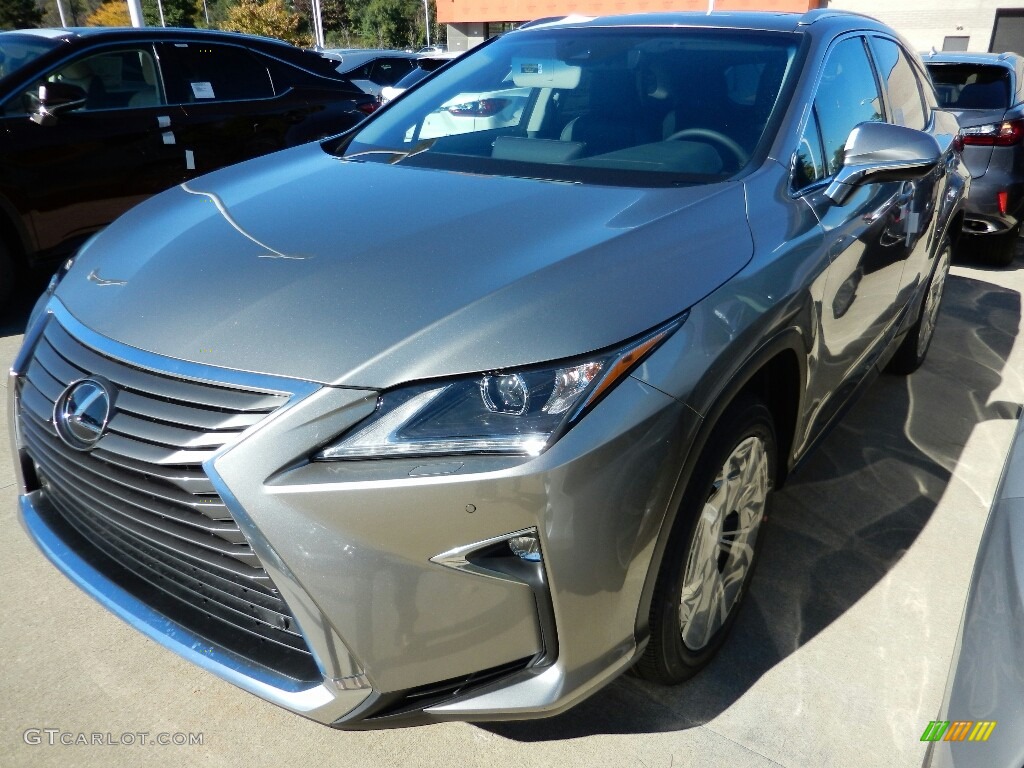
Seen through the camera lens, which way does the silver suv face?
facing the viewer and to the left of the viewer

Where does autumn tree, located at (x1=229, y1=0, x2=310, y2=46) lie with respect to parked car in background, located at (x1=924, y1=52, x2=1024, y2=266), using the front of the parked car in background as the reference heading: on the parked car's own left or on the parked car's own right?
on the parked car's own left

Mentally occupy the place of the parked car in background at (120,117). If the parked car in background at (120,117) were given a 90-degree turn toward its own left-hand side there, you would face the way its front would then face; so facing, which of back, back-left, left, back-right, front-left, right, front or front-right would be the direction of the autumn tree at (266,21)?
back-left

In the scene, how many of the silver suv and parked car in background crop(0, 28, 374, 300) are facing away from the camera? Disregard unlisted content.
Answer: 0

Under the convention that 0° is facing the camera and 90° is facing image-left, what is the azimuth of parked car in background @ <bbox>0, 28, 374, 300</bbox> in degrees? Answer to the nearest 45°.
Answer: approximately 45°

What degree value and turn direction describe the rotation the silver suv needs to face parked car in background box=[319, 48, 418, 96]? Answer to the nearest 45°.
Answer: approximately 135° to its right

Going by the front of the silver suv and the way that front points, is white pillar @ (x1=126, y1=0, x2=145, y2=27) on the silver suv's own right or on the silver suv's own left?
on the silver suv's own right

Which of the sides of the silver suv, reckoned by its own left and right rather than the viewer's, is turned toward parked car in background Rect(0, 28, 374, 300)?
right

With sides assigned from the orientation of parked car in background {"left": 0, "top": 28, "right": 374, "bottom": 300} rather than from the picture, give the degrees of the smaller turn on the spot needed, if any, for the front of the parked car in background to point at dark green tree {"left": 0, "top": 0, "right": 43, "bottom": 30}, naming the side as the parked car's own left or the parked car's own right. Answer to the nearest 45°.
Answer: approximately 135° to the parked car's own right

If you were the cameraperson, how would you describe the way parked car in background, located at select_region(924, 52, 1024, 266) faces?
facing away from the viewer and to the right of the viewer
